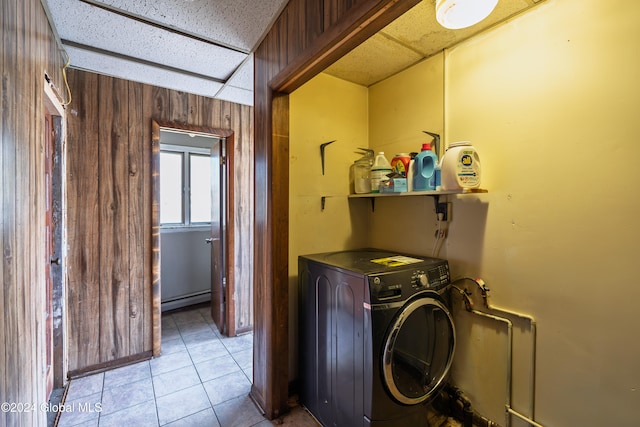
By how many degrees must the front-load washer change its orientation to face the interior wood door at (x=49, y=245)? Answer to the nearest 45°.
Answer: approximately 135° to its right

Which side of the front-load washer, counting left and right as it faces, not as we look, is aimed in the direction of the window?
back

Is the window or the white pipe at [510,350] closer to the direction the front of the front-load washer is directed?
the white pipe

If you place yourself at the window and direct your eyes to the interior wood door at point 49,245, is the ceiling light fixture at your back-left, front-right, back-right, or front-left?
front-left

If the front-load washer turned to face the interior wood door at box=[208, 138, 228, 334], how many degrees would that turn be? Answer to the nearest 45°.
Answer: approximately 180°

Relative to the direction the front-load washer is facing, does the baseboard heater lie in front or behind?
behind
